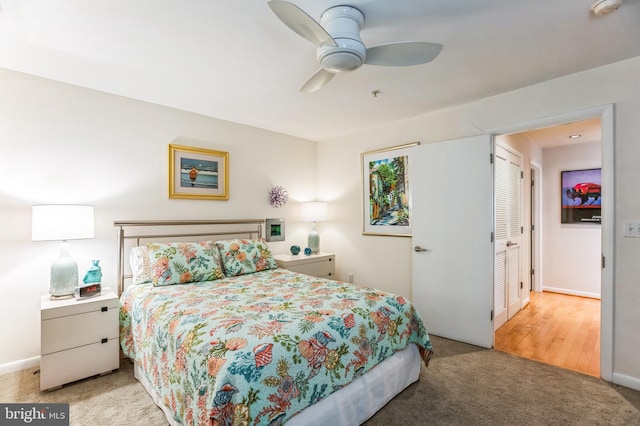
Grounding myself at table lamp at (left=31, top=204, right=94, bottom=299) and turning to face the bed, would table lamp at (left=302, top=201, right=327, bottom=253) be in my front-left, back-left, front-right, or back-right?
front-left

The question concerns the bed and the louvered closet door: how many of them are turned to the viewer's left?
0

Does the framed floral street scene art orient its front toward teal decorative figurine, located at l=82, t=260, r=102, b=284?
yes

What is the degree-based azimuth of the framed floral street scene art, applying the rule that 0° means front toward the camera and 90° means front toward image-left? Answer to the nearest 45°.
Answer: approximately 45°

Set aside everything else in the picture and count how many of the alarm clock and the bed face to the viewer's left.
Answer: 0

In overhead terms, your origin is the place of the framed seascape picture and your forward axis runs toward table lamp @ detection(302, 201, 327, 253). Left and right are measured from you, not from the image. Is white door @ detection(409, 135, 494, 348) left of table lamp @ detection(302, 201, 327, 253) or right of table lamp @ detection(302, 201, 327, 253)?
right

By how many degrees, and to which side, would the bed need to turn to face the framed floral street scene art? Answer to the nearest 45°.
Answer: approximately 90° to its left

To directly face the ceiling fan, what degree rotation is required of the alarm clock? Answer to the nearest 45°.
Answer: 0° — it already faces it

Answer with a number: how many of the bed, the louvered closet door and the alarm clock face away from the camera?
0

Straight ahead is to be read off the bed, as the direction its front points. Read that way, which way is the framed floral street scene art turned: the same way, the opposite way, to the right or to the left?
to the right

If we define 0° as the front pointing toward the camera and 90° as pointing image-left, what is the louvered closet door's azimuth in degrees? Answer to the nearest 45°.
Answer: approximately 315°

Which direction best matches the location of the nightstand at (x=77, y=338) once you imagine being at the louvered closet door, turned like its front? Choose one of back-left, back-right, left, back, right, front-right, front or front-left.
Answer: right

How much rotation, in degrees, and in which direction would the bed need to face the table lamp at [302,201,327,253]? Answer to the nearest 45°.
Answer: approximately 135° to its left

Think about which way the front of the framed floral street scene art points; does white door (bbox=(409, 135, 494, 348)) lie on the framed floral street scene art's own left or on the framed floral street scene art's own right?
on the framed floral street scene art's own left

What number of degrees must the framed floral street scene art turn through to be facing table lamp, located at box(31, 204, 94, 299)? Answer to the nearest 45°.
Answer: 0° — it already faces it

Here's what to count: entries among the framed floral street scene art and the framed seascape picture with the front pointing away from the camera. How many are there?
0

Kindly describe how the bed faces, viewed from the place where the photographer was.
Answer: facing the viewer and to the right of the viewer
